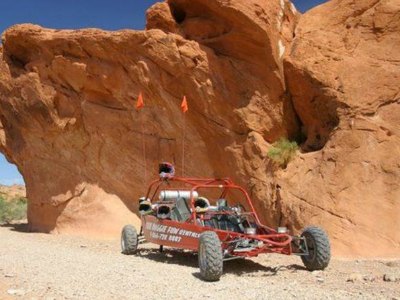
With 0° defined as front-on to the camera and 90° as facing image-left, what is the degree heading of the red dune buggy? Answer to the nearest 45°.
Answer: approximately 315°

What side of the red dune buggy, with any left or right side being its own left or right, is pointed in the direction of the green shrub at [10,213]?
back

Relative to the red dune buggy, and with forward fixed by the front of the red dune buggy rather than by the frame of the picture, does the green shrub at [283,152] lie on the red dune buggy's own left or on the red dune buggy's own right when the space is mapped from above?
on the red dune buggy's own left
